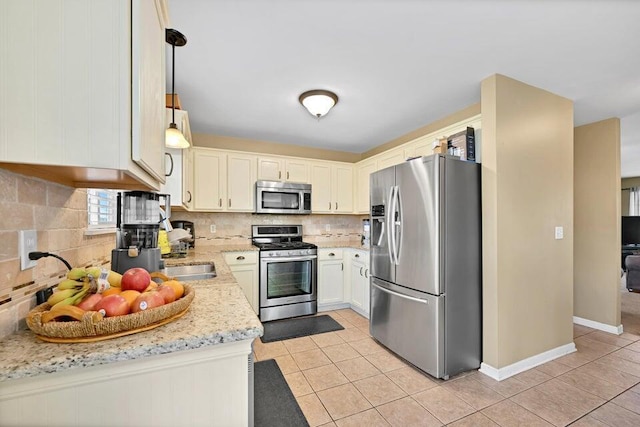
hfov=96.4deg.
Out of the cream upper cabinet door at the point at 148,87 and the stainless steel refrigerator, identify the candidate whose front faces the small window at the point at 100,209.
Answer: the stainless steel refrigerator

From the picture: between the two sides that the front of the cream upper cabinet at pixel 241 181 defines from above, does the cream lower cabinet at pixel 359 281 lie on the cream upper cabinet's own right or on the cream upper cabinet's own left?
on the cream upper cabinet's own left

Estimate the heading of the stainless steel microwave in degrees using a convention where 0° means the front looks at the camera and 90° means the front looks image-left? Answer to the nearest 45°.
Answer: approximately 0°

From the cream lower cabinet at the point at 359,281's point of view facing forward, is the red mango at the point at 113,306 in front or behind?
in front

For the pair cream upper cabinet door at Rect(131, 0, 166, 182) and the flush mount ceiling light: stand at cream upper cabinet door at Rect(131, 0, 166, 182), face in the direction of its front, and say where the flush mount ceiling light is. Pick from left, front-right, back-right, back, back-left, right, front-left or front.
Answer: front-left

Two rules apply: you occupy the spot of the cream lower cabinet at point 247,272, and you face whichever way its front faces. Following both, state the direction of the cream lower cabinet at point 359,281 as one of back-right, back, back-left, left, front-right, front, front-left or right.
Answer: left

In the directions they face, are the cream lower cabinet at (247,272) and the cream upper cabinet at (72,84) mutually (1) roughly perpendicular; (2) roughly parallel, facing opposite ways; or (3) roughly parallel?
roughly perpendicular

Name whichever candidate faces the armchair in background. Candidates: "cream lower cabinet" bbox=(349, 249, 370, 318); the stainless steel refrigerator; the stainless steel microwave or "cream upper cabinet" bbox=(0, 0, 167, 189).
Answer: the cream upper cabinet

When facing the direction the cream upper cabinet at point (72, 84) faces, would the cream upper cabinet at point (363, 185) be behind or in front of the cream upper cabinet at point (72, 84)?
in front

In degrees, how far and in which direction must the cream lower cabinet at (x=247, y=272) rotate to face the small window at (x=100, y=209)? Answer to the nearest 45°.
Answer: approximately 45° to its right

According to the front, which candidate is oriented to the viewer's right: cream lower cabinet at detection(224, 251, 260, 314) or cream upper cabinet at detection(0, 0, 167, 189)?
the cream upper cabinet
